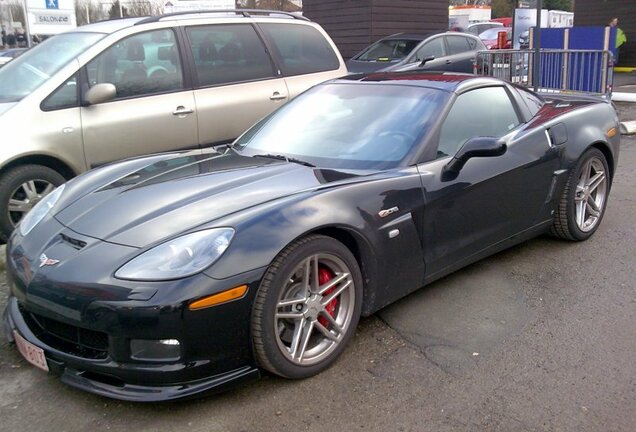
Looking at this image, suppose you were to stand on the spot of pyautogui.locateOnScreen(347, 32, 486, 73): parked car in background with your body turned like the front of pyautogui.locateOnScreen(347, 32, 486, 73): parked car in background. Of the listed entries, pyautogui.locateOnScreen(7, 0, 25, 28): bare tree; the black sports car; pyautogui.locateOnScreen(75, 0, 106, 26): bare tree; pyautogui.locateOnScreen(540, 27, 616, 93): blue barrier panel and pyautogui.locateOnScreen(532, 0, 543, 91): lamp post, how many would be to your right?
2

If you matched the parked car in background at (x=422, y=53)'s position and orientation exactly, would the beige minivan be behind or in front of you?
in front

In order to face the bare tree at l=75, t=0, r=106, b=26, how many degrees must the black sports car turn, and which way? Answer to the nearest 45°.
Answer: approximately 135° to its right

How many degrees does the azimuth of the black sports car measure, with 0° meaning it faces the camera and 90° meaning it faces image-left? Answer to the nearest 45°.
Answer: approximately 45°

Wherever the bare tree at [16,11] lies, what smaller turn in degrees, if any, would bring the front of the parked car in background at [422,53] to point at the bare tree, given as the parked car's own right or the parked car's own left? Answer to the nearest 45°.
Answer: approximately 90° to the parked car's own right

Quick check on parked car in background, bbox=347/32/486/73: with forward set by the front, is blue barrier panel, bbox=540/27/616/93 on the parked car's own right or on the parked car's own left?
on the parked car's own left

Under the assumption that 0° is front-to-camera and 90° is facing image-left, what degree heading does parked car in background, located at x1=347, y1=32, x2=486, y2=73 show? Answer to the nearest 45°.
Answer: approximately 45°

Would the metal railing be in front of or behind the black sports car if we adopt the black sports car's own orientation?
behind

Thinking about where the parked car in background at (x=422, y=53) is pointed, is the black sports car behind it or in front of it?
in front

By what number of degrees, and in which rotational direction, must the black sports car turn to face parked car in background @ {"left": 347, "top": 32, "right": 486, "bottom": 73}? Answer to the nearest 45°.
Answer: approximately 135° to its right
